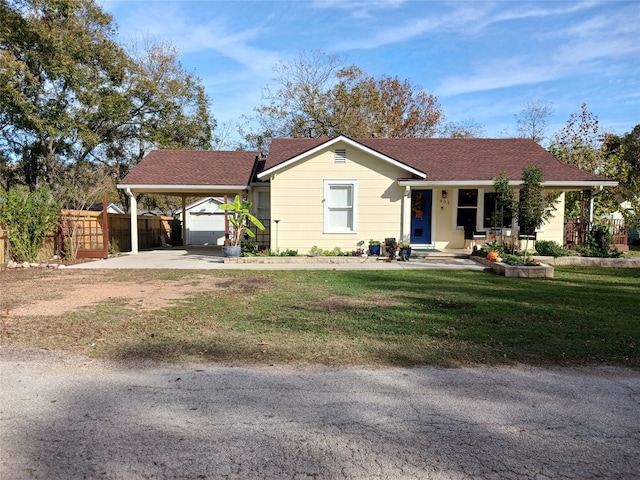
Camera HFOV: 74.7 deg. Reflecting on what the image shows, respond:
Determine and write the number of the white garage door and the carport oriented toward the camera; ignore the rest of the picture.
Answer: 2

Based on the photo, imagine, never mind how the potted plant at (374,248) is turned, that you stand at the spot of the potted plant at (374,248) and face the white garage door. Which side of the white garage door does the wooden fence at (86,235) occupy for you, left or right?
left

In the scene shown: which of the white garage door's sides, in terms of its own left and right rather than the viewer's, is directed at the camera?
front

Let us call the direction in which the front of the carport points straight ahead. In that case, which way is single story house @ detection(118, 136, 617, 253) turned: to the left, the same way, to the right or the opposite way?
the same way

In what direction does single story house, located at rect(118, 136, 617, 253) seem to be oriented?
toward the camera

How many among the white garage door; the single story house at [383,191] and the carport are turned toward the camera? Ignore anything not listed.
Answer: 3

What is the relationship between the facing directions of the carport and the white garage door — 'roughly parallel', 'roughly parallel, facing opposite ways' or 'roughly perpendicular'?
roughly parallel

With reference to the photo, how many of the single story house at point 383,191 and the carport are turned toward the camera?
2

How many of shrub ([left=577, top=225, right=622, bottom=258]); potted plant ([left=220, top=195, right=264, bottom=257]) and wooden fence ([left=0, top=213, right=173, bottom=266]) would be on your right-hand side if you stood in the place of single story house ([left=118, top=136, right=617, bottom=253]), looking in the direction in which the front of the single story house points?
2

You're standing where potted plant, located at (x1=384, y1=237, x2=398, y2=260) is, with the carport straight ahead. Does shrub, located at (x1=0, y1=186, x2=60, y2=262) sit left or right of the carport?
left

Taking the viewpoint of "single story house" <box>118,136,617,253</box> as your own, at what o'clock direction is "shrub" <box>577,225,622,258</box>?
The shrub is roughly at 9 o'clock from the single story house.

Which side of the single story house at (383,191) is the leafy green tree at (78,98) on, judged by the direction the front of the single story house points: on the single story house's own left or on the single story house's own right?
on the single story house's own right

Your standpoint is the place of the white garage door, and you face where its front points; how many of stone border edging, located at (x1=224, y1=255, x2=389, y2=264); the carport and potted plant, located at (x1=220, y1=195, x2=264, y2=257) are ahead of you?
3

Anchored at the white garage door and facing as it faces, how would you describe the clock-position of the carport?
The carport is roughly at 12 o'clock from the white garage door.

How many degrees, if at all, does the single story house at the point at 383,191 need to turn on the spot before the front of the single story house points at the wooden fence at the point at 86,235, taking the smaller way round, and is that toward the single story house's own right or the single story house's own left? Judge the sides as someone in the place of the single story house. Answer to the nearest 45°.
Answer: approximately 90° to the single story house's own right

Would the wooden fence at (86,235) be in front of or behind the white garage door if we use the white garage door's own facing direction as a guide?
in front

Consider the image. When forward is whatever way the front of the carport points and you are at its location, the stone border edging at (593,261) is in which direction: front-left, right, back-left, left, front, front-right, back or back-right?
front-left

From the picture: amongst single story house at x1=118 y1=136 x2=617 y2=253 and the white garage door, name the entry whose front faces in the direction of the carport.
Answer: the white garage door
